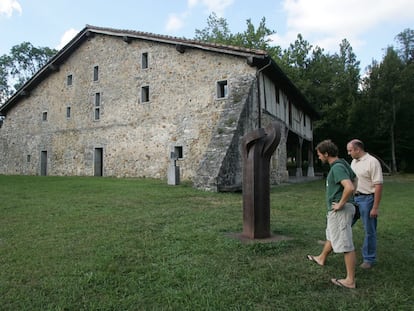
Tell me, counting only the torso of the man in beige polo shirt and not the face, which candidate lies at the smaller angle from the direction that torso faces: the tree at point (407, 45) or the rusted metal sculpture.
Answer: the rusted metal sculpture

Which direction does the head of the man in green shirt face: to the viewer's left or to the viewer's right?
to the viewer's left

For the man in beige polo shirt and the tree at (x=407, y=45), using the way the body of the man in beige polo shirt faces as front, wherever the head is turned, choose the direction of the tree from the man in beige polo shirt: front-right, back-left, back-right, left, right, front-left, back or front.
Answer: back-right

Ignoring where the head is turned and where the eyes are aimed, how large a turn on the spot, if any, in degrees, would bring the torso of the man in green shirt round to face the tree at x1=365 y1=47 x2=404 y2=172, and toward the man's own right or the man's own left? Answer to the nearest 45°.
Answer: approximately 90° to the man's own right

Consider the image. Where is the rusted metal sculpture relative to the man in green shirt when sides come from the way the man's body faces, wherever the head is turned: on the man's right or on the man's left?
on the man's right

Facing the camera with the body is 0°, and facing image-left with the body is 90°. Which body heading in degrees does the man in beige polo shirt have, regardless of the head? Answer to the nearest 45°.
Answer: approximately 45°

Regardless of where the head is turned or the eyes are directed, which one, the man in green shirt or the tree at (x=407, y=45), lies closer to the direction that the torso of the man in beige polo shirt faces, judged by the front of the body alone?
the man in green shirt

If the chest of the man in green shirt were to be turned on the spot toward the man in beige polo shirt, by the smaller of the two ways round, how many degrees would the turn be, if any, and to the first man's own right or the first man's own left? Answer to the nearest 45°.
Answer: approximately 135° to the first man's own right

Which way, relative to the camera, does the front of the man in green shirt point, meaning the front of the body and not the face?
to the viewer's left

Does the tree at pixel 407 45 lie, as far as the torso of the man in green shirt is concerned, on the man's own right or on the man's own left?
on the man's own right

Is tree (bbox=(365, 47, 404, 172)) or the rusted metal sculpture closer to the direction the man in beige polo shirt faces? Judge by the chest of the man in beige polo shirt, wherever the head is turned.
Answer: the rusted metal sculpture

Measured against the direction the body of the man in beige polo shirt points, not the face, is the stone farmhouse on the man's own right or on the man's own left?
on the man's own right

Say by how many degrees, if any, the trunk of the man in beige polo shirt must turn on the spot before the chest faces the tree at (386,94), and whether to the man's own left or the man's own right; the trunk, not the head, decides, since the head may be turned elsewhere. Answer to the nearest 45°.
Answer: approximately 135° to the man's own right

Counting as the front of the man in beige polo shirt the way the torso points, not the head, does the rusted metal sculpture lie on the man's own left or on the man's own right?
on the man's own right

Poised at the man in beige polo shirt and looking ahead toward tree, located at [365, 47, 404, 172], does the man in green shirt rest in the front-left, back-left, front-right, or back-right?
back-left

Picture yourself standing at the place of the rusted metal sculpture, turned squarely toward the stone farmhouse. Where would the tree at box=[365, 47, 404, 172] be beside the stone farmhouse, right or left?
right
